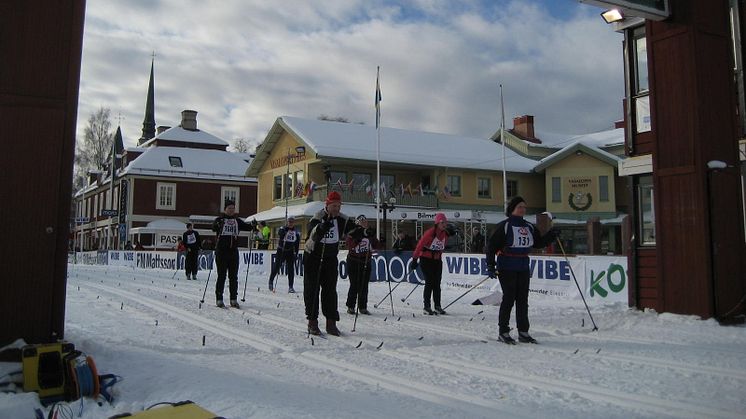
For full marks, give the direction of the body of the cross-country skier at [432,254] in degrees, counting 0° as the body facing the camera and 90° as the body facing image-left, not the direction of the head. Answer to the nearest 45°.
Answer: approximately 315°

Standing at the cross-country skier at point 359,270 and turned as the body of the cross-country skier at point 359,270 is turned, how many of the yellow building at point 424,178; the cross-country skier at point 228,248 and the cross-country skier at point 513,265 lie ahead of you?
1

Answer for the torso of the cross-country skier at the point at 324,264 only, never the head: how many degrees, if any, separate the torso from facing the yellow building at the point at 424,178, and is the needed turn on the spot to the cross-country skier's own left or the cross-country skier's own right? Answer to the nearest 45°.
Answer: approximately 135° to the cross-country skier's own left

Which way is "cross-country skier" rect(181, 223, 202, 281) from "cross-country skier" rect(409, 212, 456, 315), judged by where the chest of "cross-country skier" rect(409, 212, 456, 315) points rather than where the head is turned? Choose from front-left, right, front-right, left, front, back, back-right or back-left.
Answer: back

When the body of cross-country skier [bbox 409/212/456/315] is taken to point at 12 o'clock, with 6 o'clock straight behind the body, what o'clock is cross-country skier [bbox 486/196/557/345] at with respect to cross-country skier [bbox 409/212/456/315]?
cross-country skier [bbox 486/196/557/345] is roughly at 1 o'clock from cross-country skier [bbox 409/212/456/315].

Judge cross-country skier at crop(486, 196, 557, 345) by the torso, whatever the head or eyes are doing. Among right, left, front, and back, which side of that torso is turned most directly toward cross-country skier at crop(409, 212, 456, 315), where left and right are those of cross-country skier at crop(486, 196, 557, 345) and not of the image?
back

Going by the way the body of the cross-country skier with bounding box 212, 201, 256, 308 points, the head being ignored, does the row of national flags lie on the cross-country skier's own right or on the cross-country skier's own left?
on the cross-country skier's own left

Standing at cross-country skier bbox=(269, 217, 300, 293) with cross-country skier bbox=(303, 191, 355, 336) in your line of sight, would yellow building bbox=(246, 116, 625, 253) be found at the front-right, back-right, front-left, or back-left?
back-left
